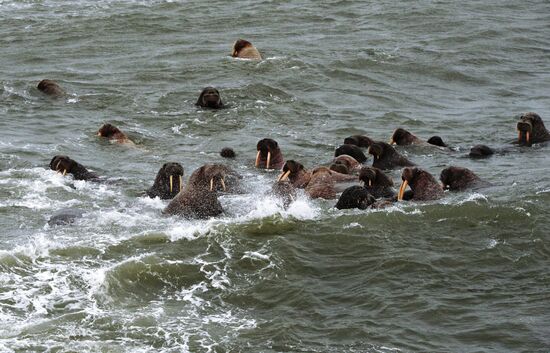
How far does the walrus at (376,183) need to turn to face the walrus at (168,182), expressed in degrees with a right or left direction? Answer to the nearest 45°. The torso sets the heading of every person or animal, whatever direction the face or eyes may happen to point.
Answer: approximately 45° to its right

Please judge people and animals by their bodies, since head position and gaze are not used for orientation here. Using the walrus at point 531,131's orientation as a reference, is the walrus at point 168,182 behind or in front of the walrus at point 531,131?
in front

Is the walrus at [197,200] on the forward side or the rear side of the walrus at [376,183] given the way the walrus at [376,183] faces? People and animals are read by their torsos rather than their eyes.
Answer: on the forward side

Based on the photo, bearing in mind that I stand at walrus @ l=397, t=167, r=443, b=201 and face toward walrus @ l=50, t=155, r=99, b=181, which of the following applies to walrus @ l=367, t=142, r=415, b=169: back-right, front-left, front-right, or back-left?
front-right

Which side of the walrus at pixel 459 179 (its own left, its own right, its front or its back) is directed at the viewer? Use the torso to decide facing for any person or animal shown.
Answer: left

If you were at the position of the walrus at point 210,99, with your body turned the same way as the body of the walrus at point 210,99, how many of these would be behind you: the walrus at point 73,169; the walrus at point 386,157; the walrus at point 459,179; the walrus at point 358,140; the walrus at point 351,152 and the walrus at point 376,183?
0

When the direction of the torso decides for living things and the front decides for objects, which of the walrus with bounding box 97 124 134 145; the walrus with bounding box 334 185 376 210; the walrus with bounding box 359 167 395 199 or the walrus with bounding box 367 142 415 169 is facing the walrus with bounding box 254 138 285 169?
the walrus with bounding box 367 142 415 169

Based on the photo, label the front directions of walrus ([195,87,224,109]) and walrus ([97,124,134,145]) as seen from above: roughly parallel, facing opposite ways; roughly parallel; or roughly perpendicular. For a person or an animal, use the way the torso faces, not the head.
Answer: roughly perpendicular

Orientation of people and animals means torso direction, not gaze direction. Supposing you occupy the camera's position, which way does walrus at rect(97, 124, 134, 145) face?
facing to the left of the viewer

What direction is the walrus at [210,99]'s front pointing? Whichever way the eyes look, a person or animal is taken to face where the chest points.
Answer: toward the camera
